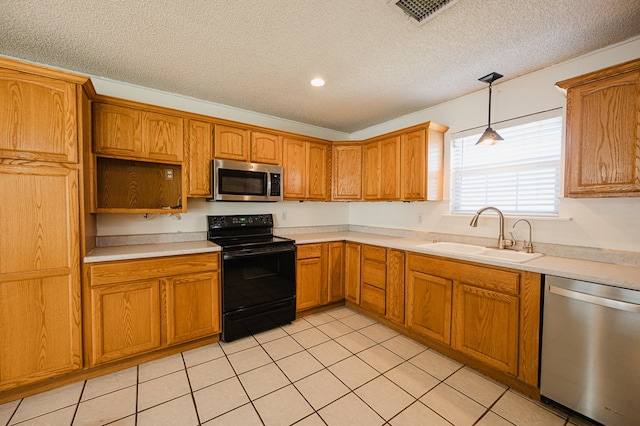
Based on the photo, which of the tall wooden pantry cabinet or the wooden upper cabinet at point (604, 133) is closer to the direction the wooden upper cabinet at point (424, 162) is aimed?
the tall wooden pantry cabinet

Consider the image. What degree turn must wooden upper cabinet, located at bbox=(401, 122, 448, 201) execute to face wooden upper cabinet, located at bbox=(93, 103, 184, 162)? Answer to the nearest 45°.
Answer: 0° — it already faces it

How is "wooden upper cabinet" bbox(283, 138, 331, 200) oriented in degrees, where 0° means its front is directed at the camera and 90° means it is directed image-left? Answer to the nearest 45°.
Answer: approximately 315°

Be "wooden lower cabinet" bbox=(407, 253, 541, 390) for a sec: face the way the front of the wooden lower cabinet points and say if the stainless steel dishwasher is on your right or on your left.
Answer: on your left

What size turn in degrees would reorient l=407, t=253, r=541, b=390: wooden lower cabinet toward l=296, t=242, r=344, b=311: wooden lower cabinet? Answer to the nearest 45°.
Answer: approximately 45° to its right

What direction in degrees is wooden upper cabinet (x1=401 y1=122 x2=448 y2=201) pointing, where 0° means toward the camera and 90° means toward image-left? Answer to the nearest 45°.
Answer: approximately 45°

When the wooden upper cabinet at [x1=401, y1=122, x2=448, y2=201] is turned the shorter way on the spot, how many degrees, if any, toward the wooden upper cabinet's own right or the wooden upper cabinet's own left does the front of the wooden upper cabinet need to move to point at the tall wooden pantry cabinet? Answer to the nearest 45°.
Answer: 0° — it already faces it

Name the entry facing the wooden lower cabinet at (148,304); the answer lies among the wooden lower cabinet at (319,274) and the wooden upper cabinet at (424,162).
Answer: the wooden upper cabinet
